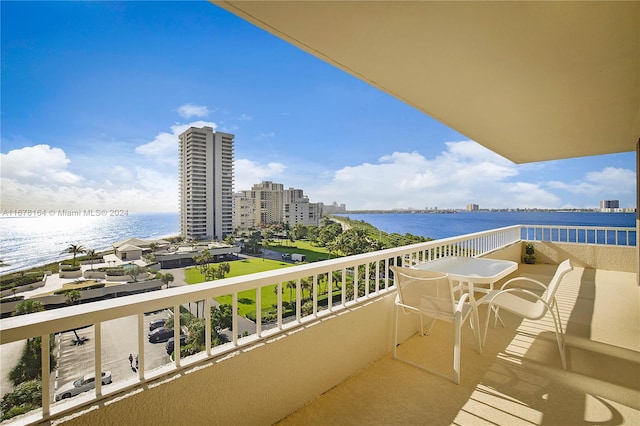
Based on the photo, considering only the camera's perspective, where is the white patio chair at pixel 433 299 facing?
facing away from the viewer and to the right of the viewer

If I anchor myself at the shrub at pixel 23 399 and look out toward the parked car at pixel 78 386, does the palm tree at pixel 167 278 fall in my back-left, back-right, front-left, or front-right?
front-left

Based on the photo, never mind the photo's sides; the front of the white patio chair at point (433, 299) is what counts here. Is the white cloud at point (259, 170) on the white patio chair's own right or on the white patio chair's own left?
on the white patio chair's own left

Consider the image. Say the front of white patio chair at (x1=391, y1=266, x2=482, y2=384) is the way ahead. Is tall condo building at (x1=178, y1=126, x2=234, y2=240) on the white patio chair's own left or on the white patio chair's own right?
on the white patio chair's own left

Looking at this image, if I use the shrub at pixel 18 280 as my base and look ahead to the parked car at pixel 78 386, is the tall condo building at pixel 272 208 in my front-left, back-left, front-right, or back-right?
back-left

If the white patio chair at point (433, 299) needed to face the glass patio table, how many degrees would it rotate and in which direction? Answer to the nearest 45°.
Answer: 0° — it already faces it

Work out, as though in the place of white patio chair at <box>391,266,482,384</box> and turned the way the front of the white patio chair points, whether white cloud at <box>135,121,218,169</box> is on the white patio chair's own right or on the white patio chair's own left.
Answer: on the white patio chair's own left

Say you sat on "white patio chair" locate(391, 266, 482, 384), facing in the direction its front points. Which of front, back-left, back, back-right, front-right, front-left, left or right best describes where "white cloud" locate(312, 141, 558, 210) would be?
front-left
